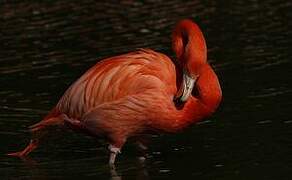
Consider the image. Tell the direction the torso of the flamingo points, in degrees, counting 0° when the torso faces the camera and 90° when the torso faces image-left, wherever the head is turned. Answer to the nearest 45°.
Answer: approximately 270°
